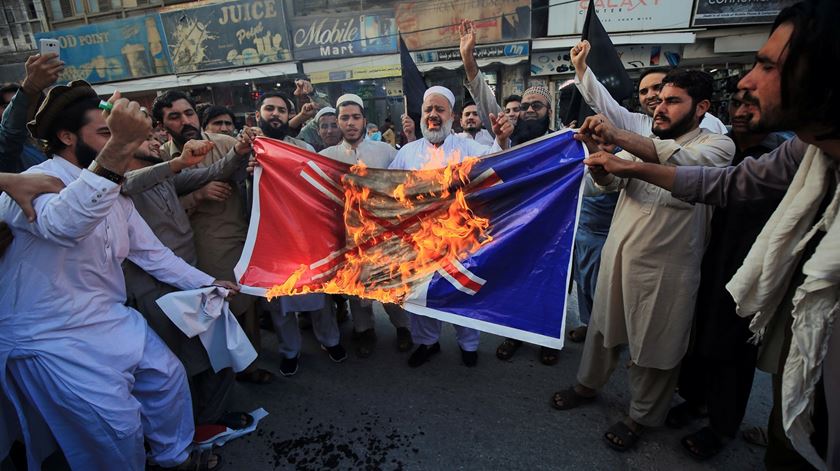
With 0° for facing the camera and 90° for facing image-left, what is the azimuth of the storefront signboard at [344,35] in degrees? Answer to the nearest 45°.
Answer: approximately 0°

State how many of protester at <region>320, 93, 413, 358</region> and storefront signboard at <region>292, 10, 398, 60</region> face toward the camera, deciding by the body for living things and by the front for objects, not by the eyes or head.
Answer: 2

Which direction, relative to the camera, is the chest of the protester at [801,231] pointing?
to the viewer's left

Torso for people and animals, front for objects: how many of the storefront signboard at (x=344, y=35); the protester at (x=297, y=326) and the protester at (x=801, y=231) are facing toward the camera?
2

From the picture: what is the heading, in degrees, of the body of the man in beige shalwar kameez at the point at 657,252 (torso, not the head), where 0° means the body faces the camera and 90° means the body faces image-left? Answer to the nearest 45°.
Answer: approximately 45°

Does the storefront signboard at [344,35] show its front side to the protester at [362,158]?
yes

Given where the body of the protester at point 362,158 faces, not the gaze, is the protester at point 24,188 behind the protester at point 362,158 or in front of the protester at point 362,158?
in front

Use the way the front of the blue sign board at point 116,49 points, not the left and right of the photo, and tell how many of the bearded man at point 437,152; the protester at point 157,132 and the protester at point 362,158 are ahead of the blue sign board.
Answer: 3

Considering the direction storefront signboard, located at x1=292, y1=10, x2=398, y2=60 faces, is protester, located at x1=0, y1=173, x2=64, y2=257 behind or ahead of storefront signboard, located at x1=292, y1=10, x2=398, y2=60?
ahead

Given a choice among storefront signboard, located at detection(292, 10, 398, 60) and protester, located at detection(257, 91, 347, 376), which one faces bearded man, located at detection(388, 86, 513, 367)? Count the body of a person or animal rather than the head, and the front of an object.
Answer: the storefront signboard
